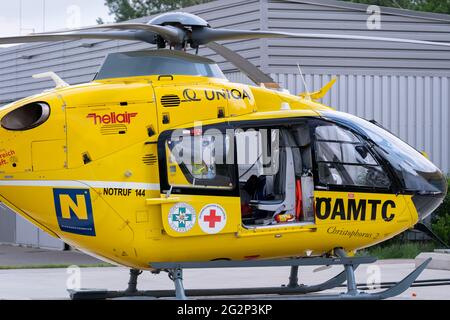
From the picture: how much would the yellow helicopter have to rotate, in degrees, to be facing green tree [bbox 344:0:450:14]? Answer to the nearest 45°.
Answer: approximately 90° to its left

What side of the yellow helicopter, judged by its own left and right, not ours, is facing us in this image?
right
